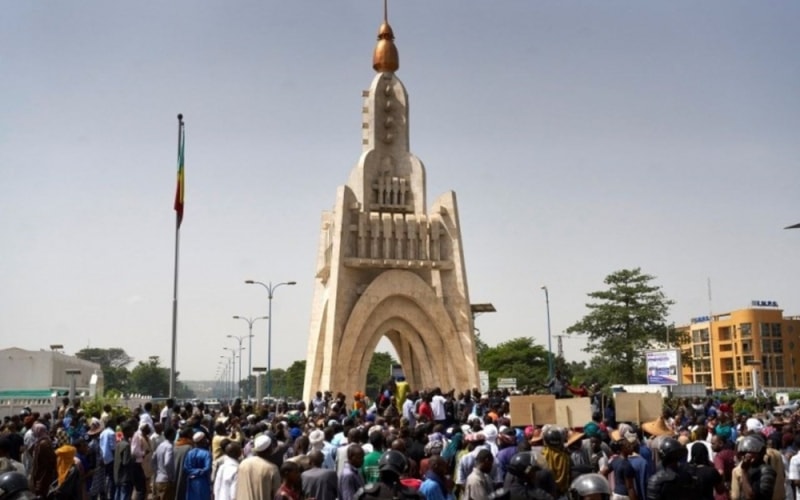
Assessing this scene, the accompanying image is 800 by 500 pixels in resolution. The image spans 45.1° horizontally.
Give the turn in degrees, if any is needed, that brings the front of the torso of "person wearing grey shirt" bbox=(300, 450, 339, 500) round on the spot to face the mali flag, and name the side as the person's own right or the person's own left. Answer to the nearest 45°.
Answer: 0° — they already face it

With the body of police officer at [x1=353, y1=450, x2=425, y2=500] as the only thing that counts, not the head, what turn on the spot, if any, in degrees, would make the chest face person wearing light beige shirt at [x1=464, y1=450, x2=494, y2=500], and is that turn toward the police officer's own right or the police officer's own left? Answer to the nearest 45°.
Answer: approximately 45° to the police officer's own right

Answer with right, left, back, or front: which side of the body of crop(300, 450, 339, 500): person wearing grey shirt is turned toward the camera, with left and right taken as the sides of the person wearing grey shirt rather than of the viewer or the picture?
back

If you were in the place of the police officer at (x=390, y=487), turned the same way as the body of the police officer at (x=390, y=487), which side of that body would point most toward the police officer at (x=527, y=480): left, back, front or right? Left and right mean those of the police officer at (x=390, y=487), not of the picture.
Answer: right

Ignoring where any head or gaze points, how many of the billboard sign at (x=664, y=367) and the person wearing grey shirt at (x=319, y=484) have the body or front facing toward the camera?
1

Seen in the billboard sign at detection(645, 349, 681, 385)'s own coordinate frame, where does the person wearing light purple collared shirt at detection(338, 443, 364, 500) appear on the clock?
The person wearing light purple collared shirt is roughly at 12 o'clock from the billboard sign.

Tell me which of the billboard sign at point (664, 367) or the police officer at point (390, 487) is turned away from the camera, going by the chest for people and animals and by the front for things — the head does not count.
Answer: the police officer

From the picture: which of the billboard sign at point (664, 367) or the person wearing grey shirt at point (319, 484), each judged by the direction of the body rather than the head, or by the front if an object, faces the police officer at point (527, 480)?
the billboard sign

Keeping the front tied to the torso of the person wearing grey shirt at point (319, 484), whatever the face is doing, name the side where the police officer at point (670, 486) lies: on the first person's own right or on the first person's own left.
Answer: on the first person's own right

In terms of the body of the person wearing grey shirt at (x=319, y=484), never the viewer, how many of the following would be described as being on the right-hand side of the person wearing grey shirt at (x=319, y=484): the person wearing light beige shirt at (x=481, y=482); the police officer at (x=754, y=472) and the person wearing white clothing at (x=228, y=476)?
2

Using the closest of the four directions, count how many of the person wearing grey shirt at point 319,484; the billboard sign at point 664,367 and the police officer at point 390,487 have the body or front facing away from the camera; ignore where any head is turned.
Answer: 2

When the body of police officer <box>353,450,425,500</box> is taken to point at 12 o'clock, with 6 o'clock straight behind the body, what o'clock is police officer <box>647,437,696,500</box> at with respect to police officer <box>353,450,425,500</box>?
police officer <box>647,437,696,500</box> is roughly at 3 o'clock from police officer <box>353,450,425,500</box>.

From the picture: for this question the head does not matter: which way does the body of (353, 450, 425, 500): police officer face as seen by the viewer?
away from the camera

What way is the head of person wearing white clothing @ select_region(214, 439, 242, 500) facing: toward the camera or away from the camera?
away from the camera

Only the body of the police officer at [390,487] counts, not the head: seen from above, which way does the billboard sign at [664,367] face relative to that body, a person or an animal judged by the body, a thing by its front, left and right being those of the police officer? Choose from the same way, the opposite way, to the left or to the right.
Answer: the opposite way
